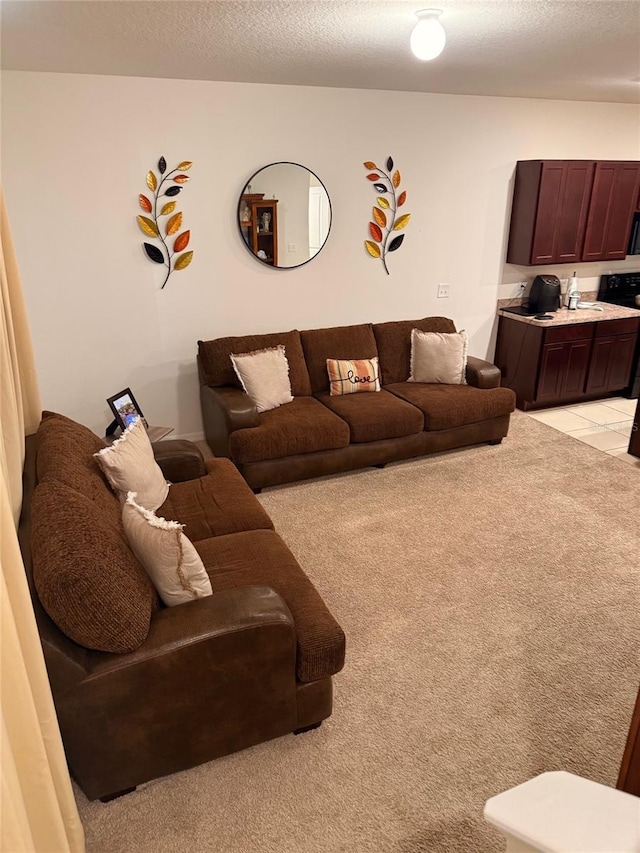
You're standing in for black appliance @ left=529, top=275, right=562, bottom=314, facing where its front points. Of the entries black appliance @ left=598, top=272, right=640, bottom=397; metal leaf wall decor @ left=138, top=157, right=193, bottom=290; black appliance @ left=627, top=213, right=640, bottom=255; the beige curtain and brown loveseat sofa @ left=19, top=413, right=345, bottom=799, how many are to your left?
2

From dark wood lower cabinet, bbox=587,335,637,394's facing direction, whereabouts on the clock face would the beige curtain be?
The beige curtain is roughly at 2 o'clock from the dark wood lower cabinet.

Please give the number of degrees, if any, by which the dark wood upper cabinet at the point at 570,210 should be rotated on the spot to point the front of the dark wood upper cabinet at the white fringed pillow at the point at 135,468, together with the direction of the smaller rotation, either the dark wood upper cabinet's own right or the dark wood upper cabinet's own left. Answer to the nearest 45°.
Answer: approximately 90° to the dark wood upper cabinet's own right

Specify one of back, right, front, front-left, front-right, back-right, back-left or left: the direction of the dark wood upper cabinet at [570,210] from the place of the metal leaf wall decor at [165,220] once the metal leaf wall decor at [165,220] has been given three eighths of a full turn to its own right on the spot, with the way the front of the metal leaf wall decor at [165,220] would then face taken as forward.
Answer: back-right

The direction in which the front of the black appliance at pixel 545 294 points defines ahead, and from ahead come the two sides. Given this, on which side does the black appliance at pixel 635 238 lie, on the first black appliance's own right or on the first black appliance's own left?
on the first black appliance's own left

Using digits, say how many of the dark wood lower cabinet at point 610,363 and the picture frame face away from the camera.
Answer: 0

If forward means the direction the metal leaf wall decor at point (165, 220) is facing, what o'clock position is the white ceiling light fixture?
The white ceiling light fixture is roughly at 11 o'clock from the metal leaf wall decor.

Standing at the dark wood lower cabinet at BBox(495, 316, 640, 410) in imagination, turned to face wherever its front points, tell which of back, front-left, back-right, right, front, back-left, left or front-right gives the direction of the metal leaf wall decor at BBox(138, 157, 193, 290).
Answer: right

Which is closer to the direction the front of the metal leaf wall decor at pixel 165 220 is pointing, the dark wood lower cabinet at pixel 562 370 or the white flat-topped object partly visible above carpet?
the white flat-topped object partly visible above carpet

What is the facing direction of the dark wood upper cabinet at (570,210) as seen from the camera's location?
facing the viewer and to the right of the viewer

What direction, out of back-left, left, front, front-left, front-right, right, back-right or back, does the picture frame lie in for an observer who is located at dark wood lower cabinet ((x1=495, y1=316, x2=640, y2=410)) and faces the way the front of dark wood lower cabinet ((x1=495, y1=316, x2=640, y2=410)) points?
right

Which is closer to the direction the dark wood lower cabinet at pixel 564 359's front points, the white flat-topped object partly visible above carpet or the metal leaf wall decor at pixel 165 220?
the white flat-topped object partly visible above carpet

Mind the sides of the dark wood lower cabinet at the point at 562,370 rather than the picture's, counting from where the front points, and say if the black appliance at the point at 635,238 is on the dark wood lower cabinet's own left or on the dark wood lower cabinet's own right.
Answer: on the dark wood lower cabinet's own left

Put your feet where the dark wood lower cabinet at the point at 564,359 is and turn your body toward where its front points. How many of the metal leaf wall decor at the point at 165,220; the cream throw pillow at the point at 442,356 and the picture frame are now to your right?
3

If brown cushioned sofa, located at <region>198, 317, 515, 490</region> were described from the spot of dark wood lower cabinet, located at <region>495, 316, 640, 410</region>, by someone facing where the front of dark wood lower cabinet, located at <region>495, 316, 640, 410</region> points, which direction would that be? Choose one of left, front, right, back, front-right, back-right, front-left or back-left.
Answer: right
